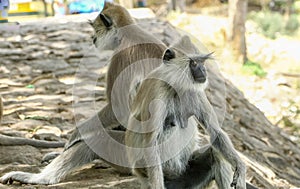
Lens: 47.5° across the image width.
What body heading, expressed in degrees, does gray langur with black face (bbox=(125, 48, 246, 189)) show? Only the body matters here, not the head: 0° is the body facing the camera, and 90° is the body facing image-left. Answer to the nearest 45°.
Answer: approximately 315°

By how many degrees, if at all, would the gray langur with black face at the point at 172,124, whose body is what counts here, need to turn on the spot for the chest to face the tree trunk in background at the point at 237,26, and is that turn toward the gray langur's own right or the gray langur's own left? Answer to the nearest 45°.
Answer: approximately 135° to the gray langur's own left

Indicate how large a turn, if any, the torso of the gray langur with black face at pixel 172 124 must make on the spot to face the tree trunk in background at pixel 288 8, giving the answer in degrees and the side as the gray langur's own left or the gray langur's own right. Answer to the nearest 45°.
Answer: approximately 135° to the gray langur's own left
